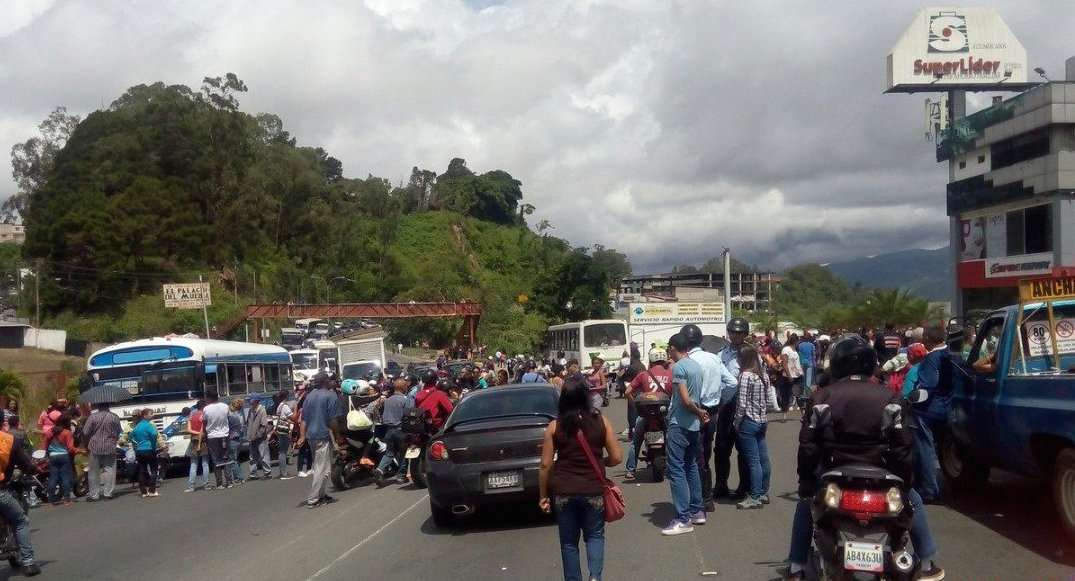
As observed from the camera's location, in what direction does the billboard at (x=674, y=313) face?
facing the viewer

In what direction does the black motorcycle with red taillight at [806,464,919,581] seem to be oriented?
away from the camera

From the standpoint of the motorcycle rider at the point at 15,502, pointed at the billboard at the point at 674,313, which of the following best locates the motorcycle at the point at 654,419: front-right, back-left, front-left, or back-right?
front-right

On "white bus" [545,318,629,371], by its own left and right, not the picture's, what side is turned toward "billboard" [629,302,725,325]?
left

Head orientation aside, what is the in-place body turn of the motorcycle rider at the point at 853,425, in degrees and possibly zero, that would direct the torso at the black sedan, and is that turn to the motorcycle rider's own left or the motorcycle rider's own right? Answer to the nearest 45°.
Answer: approximately 45° to the motorcycle rider's own left

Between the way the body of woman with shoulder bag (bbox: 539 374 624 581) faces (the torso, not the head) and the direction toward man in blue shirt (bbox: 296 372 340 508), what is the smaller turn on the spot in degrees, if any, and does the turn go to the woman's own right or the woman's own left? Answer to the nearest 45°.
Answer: approximately 45° to the woman's own left

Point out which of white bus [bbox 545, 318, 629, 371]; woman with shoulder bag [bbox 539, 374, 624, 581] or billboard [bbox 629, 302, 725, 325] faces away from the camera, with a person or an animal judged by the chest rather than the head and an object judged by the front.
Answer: the woman with shoulder bag

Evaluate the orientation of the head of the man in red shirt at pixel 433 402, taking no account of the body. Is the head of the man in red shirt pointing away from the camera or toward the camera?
away from the camera

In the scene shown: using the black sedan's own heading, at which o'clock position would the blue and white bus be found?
The blue and white bus is roughly at 11 o'clock from the black sedan.

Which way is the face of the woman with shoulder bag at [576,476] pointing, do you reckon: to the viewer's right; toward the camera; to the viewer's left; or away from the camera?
away from the camera

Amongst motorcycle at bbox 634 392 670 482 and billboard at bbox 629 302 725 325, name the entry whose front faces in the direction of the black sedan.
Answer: the billboard

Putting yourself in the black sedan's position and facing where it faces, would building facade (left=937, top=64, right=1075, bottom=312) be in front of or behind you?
in front

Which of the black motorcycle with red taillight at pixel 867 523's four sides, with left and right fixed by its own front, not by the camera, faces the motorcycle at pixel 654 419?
front

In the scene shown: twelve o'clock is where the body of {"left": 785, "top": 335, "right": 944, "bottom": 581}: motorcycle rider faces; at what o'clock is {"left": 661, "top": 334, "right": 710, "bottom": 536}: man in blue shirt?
The man in blue shirt is roughly at 11 o'clock from the motorcycle rider.

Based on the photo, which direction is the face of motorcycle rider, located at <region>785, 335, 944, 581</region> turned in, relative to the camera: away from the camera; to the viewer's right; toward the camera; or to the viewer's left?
away from the camera

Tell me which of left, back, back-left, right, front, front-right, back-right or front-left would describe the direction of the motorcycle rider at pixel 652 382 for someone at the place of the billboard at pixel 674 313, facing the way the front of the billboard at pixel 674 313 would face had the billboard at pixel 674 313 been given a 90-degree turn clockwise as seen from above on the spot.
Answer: left

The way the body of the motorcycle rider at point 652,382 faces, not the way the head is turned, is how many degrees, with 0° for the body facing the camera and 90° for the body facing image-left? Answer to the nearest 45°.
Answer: approximately 180°
